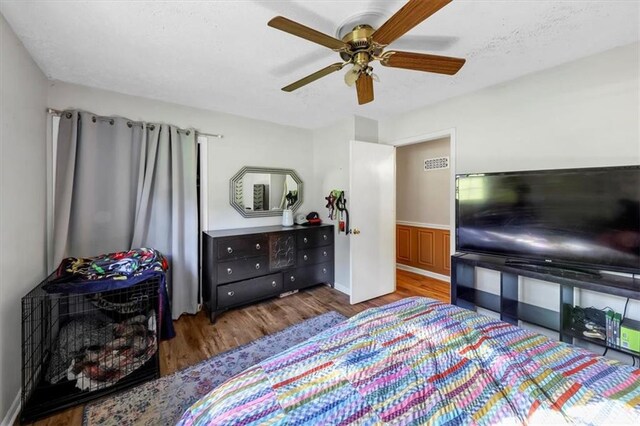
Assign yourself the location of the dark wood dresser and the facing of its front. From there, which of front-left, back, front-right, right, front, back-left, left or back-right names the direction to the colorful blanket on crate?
right

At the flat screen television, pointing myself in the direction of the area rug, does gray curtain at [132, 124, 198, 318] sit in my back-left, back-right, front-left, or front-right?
front-right

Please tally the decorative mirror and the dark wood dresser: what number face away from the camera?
0

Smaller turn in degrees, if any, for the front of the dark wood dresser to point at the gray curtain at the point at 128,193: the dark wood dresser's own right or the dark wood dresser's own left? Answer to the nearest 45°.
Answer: approximately 135° to the dark wood dresser's own right

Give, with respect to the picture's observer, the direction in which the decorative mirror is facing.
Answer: facing the viewer and to the right of the viewer

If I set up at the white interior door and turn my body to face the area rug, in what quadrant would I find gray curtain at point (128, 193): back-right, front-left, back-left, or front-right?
front-right

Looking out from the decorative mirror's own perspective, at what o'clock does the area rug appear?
The area rug is roughly at 2 o'clock from the decorative mirror.

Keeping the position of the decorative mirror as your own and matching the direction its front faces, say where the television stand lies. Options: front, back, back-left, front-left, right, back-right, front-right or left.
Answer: front

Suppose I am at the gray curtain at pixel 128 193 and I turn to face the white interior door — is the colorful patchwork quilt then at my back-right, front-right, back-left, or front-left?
front-right

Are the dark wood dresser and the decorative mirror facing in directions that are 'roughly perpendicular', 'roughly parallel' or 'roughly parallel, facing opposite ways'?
roughly parallel

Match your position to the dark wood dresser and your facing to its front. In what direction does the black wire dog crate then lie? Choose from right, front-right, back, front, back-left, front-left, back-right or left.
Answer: right
